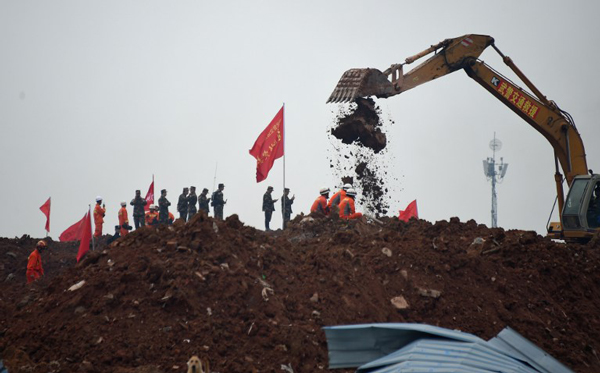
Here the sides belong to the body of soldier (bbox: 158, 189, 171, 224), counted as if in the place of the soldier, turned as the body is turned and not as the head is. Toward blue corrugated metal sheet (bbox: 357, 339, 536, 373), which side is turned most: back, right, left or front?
right

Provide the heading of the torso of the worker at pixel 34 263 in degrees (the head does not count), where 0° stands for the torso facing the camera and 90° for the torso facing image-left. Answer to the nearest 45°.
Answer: approximately 270°

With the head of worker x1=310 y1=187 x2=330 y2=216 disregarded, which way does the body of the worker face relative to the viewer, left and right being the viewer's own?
facing to the right of the viewer

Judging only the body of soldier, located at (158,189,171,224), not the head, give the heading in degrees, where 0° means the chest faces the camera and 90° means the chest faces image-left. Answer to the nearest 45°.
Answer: approximately 270°

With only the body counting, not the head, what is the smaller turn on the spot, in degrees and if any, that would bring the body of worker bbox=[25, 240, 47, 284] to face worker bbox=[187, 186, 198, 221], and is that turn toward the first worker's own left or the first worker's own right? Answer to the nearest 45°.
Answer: approximately 45° to the first worker's own left
